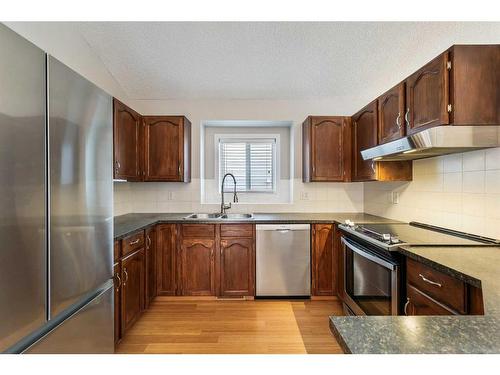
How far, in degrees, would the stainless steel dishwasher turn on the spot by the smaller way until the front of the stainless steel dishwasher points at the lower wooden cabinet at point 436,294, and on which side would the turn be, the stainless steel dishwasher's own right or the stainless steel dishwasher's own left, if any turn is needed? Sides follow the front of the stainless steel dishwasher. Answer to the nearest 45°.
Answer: approximately 45° to the stainless steel dishwasher's own left

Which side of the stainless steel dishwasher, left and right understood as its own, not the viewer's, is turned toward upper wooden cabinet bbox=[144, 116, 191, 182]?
right

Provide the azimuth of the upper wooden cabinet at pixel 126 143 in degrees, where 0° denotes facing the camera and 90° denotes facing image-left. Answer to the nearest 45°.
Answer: approximately 315°

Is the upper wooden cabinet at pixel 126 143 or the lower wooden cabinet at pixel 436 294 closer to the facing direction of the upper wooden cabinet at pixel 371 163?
the upper wooden cabinet

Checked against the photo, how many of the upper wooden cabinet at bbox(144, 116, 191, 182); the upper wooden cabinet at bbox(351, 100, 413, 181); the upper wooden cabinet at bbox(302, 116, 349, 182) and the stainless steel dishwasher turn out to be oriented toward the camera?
3

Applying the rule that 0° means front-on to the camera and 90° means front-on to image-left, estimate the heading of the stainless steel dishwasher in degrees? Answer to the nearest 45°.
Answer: approximately 0°

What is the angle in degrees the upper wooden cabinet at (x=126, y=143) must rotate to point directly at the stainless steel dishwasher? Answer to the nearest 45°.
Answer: approximately 45° to its left

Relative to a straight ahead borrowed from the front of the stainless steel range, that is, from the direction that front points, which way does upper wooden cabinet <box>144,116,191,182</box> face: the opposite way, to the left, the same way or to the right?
to the left

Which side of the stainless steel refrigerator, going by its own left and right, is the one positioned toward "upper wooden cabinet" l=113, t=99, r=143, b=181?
left
